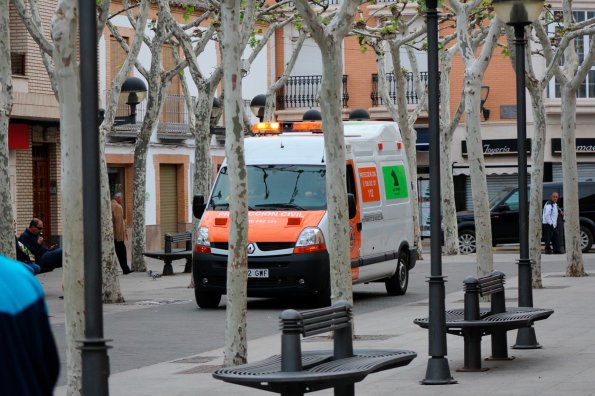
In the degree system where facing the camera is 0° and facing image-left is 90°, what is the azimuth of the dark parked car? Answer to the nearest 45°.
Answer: approximately 90°

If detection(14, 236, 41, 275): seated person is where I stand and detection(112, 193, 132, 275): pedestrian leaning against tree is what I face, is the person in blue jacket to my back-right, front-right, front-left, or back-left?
back-right

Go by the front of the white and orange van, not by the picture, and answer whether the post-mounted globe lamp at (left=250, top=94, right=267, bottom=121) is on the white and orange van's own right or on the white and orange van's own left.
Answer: on the white and orange van's own right

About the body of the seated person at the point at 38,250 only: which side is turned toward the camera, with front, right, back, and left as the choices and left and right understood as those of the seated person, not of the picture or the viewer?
right

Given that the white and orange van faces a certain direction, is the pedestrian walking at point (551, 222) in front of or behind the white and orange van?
behind

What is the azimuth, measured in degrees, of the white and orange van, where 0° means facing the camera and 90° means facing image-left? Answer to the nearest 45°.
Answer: approximately 45°
